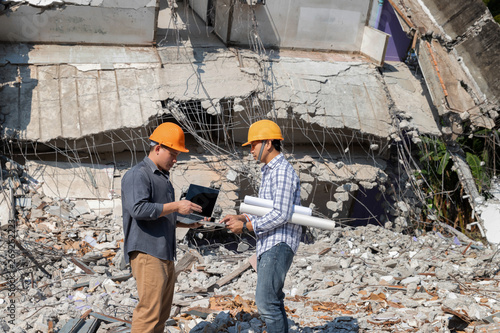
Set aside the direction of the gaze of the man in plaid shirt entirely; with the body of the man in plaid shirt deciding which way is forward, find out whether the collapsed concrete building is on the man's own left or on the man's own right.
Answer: on the man's own right

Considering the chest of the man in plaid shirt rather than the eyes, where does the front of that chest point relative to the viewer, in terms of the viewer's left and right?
facing to the left of the viewer

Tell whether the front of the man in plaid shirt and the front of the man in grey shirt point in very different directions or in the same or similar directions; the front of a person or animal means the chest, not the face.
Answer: very different directions

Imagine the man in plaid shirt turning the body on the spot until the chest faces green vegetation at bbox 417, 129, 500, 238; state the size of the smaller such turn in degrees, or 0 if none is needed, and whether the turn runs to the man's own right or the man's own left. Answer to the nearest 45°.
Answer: approximately 135° to the man's own right

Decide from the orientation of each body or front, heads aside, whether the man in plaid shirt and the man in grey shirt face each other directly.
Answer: yes

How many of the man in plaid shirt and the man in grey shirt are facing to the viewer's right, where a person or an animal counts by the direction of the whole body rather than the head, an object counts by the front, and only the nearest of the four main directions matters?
1

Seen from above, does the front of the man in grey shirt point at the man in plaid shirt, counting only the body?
yes

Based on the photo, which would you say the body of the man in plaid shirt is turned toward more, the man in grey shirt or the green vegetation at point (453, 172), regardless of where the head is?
the man in grey shirt

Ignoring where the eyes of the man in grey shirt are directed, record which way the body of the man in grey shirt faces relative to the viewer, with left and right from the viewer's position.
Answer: facing to the right of the viewer

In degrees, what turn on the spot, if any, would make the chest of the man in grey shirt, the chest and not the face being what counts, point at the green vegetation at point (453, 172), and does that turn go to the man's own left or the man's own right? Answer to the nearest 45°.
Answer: approximately 45° to the man's own left

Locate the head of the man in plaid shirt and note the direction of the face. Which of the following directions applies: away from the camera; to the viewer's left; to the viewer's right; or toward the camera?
to the viewer's left
